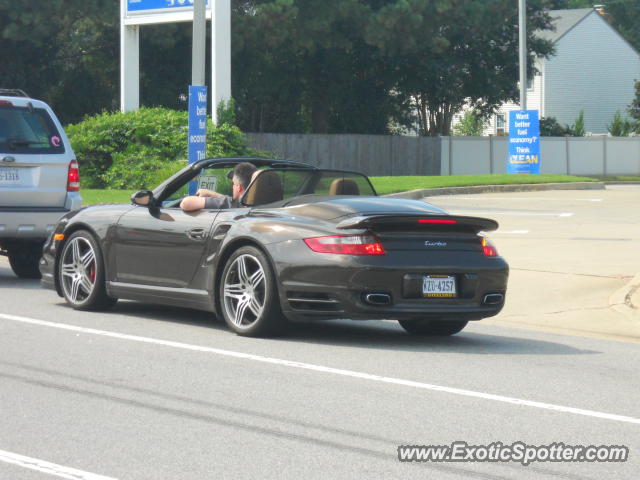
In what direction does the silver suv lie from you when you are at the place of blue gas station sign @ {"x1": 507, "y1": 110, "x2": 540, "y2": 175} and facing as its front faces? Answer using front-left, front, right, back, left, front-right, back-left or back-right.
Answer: front

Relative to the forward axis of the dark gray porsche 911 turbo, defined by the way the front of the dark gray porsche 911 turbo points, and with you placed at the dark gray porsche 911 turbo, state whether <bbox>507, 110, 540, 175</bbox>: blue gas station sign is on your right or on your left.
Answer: on your right

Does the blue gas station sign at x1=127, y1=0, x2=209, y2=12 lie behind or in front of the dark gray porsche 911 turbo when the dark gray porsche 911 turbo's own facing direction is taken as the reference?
in front

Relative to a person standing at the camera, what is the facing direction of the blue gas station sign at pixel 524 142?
facing the viewer

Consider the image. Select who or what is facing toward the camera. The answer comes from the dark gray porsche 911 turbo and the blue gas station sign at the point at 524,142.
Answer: the blue gas station sign

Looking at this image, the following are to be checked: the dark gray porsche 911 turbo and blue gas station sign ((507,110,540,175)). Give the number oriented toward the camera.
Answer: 1

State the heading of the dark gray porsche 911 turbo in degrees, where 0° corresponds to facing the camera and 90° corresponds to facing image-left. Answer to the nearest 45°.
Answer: approximately 135°

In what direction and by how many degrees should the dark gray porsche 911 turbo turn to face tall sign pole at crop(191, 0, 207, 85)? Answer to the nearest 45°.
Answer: approximately 45° to its right

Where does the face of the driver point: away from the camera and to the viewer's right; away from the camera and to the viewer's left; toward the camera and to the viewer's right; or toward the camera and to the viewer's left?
away from the camera and to the viewer's left

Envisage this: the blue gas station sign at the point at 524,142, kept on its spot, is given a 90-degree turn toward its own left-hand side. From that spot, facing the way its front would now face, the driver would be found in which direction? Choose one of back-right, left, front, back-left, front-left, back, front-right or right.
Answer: right

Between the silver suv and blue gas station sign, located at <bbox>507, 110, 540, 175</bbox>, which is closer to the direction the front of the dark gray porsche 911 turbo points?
the silver suv

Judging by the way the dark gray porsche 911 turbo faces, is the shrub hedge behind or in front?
in front

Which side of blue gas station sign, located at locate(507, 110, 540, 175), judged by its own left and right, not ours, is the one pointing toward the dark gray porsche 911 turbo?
front
